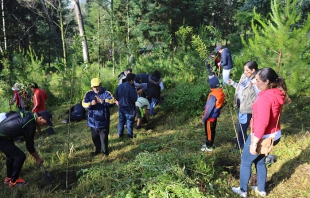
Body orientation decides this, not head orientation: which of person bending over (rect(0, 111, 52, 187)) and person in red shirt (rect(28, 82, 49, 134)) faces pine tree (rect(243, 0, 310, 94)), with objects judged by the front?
the person bending over

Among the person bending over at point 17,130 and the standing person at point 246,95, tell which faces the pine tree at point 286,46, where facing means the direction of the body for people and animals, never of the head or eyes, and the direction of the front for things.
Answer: the person bending over at point 17,130

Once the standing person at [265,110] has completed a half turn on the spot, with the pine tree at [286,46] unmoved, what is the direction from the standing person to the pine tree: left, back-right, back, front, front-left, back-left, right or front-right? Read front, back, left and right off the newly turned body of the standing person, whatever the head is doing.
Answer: left

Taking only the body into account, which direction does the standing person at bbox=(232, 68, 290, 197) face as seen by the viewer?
to the viewer's left

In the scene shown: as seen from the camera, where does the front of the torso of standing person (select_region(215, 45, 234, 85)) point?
to the viewer's left

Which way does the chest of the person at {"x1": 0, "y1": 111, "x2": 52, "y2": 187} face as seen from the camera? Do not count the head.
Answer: to the viewer's right

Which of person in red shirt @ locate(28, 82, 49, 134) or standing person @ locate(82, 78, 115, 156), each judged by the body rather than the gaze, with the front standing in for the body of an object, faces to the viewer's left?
the person in red shirt

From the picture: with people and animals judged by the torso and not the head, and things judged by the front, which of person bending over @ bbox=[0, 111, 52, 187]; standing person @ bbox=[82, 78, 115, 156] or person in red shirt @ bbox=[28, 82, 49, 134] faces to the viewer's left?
the person in red shirt

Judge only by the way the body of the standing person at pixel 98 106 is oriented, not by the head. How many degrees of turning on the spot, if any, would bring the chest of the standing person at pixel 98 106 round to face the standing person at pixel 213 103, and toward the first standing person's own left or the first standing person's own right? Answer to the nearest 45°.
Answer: approximately 45° to the first standing person's own left

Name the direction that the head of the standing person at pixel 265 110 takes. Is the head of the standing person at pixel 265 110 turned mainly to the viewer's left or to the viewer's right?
to the viewer's left

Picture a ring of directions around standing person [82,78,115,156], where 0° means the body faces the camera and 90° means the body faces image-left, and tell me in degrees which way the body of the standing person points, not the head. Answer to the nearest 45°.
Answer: approximately 0°

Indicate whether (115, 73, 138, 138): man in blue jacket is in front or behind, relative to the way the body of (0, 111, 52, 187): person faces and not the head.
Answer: in front

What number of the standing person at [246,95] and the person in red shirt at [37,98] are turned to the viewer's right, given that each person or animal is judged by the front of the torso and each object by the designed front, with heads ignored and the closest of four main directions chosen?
0

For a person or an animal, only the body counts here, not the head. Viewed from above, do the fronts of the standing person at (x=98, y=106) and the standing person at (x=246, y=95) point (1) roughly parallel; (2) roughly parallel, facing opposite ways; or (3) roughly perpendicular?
roughly perpendicular
